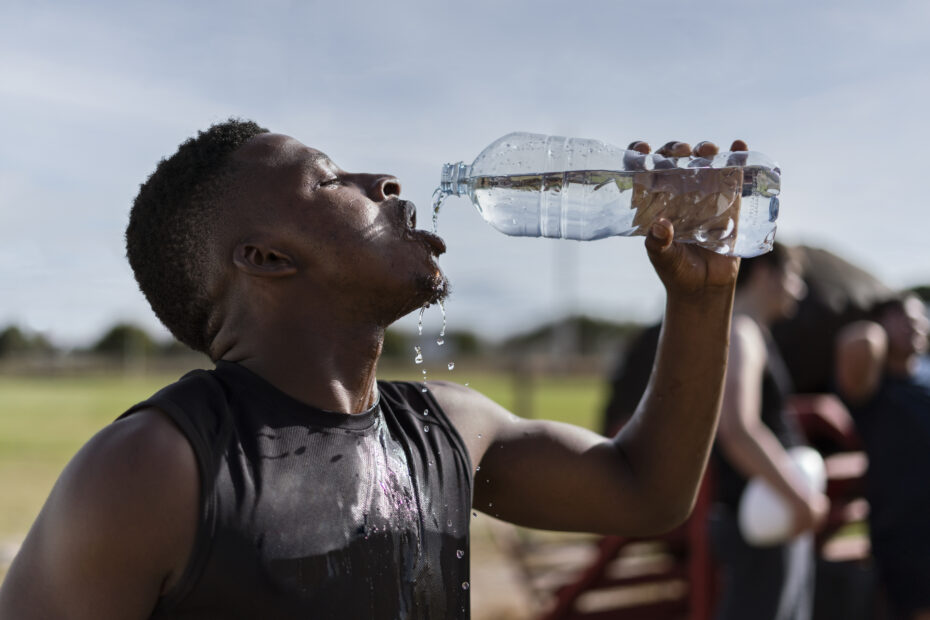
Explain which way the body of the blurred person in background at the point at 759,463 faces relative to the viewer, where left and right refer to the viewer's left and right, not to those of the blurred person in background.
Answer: facing to the right of the viewer

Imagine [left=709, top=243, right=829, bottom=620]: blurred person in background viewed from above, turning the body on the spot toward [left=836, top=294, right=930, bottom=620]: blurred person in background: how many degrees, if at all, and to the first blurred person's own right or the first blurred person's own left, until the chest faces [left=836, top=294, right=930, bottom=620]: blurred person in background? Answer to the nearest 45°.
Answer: approximately 45° to the first blurred person's own left
